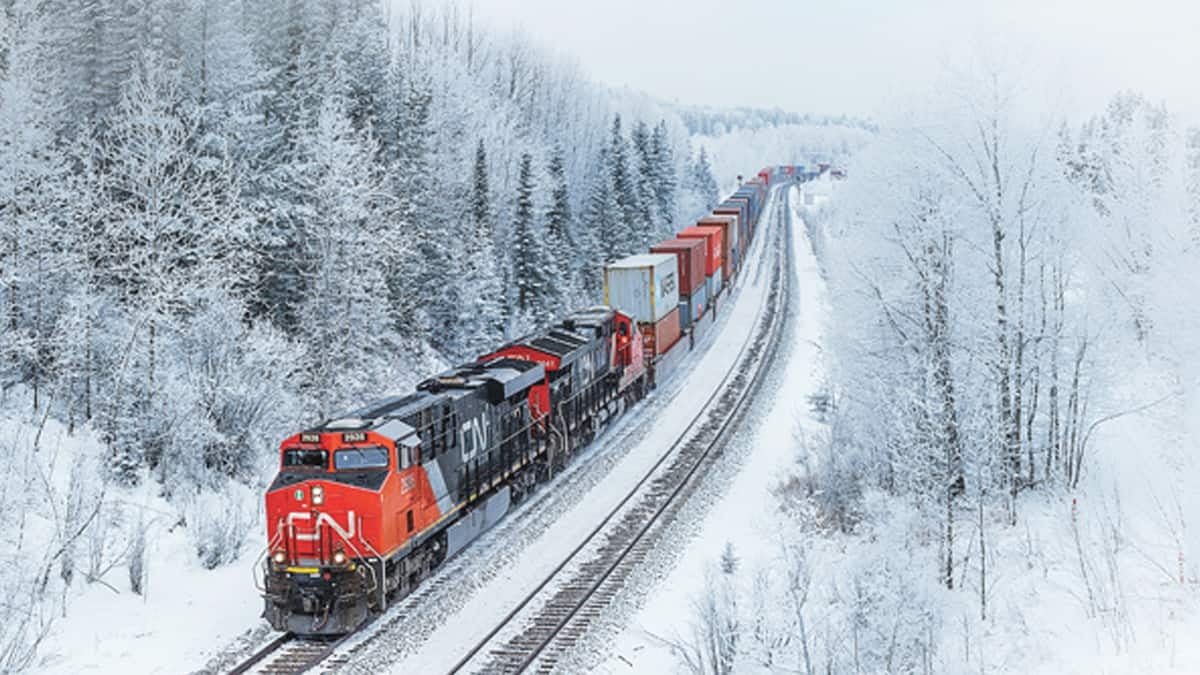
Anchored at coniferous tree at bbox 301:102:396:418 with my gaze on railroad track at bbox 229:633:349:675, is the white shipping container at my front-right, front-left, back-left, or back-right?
back-left

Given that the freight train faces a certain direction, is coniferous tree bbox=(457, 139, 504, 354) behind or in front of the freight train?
behind

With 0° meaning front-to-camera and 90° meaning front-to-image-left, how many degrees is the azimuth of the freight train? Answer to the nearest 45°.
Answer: approximately 45°

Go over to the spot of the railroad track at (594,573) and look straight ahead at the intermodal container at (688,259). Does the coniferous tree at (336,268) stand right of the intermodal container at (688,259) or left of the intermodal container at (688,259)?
left

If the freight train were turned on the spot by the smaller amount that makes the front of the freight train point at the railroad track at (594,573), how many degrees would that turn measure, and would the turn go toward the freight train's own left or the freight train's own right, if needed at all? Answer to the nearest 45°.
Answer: approximately 135° to the freight train's own left
